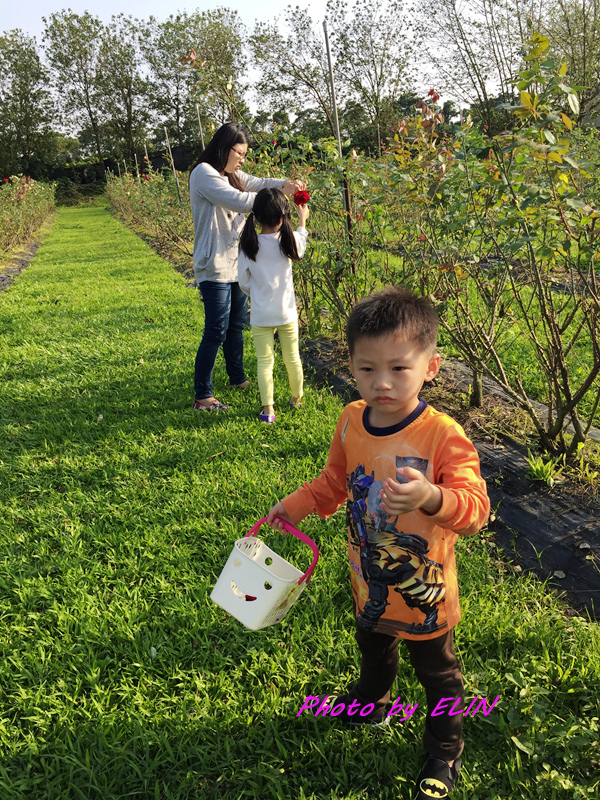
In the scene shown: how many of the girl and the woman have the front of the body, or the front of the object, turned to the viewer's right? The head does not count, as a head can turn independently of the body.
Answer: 1

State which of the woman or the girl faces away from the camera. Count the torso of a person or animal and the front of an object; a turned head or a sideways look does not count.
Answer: the girl

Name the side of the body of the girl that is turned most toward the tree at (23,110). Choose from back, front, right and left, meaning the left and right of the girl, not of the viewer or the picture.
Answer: front

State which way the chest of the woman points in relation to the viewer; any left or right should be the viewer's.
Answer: facing to the right of the viewer

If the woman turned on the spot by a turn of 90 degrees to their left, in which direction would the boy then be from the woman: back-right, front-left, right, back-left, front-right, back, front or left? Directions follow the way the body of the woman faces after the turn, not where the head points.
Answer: back

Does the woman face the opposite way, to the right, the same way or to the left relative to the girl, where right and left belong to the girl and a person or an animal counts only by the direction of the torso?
to the right

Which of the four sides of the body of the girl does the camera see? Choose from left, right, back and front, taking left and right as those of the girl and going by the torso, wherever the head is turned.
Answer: back

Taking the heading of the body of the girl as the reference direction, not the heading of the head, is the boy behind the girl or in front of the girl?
behind
